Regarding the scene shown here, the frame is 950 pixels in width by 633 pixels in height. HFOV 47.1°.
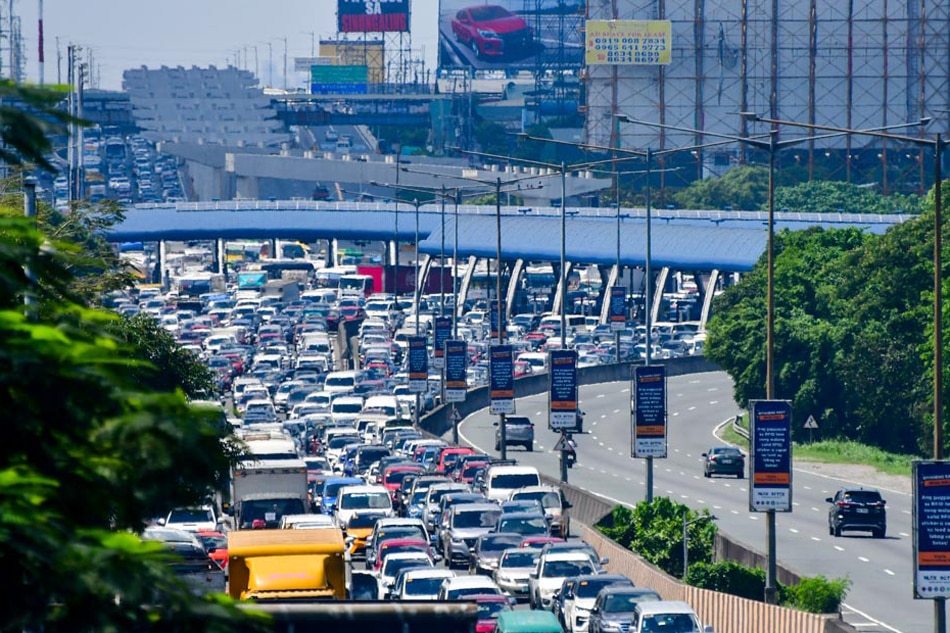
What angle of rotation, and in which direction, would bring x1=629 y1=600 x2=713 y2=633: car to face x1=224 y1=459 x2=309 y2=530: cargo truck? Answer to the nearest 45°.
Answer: approximately 135° to its right

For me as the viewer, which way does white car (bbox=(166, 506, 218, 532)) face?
facing the viewer

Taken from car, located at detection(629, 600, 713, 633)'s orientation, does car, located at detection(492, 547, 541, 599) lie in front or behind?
behind

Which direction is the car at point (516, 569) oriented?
toward the camera

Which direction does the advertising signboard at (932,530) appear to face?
toward the camera

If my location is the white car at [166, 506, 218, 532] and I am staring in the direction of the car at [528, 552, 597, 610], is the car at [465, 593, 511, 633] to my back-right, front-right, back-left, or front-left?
front-right

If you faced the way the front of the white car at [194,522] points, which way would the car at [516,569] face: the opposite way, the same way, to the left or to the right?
the same way

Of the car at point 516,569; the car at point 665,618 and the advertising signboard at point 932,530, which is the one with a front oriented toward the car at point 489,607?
the car at point 516,569

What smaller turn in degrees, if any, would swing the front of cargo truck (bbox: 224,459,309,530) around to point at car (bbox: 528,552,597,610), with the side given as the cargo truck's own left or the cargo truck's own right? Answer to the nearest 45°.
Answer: approximately 45° to the cargo truck's own left
